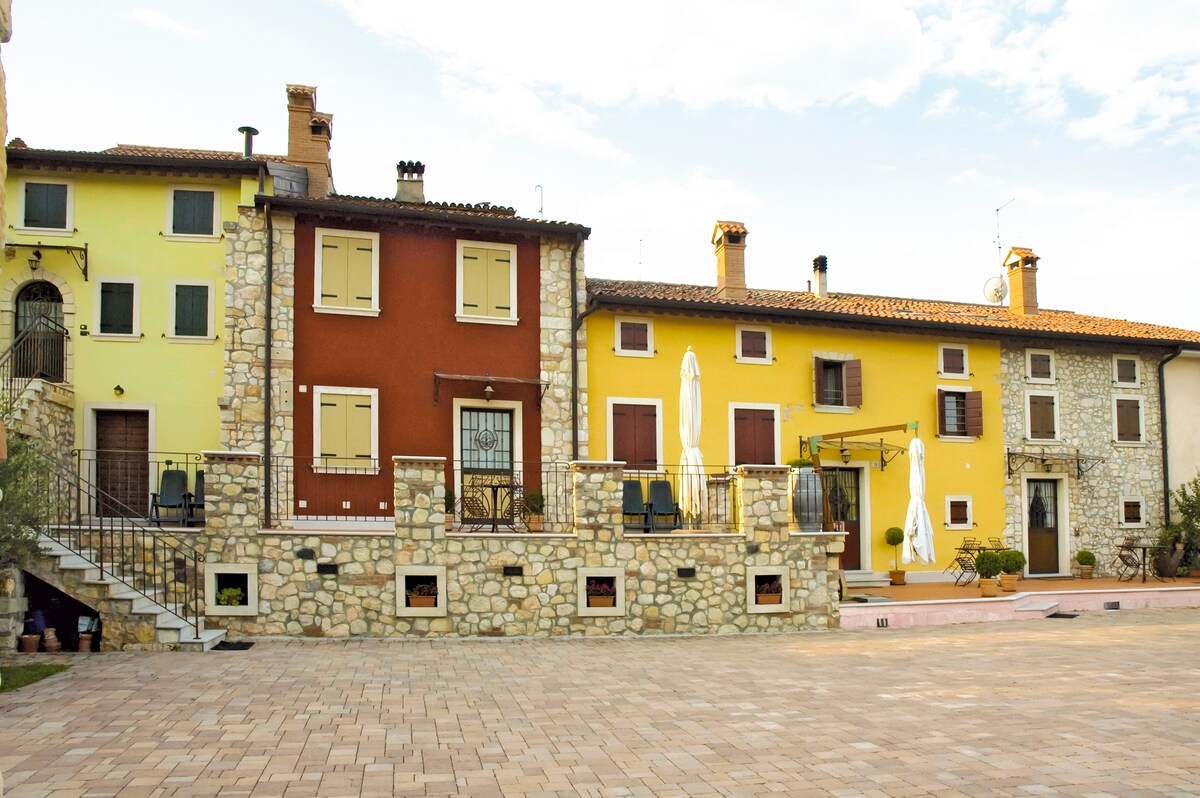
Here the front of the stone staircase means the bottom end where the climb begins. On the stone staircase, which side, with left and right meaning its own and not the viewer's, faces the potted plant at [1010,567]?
front

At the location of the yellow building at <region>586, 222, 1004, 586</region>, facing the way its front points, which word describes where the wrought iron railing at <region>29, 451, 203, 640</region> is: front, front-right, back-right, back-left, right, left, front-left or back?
front-right

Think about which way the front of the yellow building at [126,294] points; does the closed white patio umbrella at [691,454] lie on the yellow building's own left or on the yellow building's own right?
on the yellow building's own left

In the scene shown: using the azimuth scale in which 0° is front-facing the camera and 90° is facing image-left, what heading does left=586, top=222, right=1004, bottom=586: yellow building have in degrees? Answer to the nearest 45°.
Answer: approximately 0°

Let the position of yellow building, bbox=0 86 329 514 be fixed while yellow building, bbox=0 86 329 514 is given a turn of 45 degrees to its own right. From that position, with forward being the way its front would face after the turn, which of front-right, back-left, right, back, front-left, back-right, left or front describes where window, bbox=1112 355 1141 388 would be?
back-left

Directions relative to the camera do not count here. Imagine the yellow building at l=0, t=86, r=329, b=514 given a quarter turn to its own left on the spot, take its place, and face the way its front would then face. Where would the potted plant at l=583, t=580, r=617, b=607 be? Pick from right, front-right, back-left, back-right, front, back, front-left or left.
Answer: front-right

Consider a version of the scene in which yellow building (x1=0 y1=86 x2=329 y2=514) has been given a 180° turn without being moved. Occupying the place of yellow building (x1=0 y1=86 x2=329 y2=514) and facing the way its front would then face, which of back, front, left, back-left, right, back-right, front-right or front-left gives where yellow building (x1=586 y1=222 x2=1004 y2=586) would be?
right

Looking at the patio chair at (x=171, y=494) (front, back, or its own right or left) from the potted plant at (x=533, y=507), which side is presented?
left

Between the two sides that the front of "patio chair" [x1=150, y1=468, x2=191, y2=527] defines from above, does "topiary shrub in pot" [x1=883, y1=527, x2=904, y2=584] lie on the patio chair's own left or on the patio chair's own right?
on the patio chair's own left

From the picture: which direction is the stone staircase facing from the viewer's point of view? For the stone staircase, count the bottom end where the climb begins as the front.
to the viewer's right
